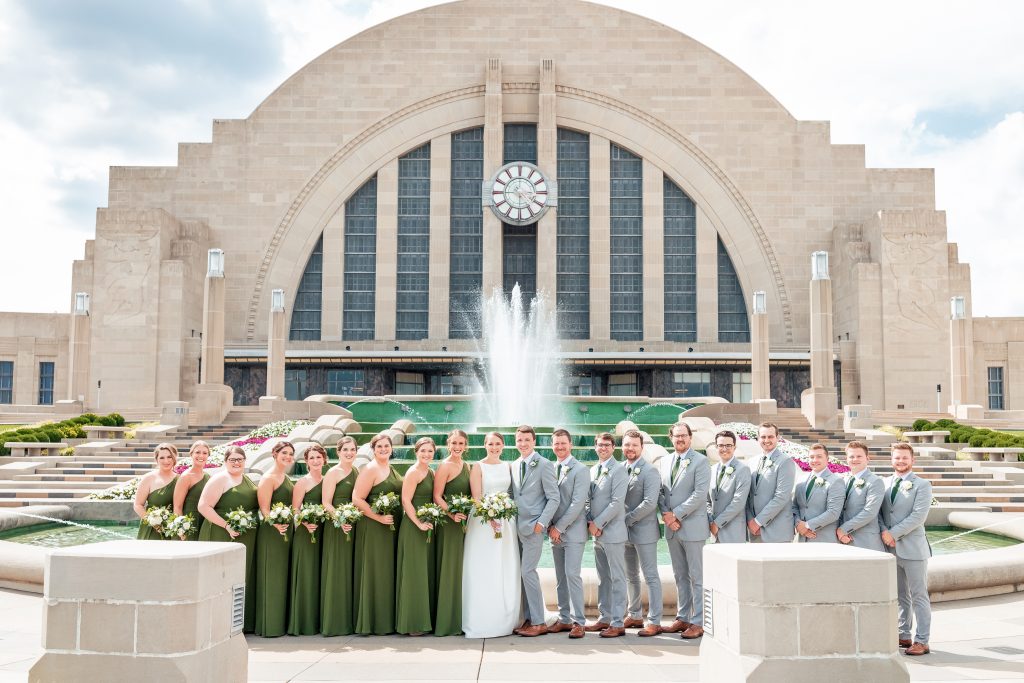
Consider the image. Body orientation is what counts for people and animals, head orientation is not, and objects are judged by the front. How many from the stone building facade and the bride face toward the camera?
2

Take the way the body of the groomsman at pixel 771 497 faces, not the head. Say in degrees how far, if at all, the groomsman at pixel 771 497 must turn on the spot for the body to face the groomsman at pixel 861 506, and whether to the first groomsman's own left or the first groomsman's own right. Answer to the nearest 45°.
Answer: approximately 135° to the first groomsman's own left

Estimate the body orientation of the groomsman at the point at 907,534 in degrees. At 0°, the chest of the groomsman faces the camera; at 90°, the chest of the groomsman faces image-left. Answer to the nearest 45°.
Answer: approximately 45°

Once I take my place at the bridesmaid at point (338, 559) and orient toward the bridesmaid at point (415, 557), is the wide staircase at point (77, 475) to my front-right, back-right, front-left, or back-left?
back-left

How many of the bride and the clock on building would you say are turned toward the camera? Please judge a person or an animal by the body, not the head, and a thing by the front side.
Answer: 2

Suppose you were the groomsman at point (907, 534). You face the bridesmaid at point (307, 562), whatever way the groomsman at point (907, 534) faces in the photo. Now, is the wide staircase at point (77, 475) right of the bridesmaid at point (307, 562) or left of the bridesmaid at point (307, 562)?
right

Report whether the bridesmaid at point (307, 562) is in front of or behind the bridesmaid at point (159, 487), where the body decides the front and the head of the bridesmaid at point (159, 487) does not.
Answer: in front

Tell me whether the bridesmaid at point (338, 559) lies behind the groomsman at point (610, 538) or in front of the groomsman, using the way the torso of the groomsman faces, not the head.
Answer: in front
